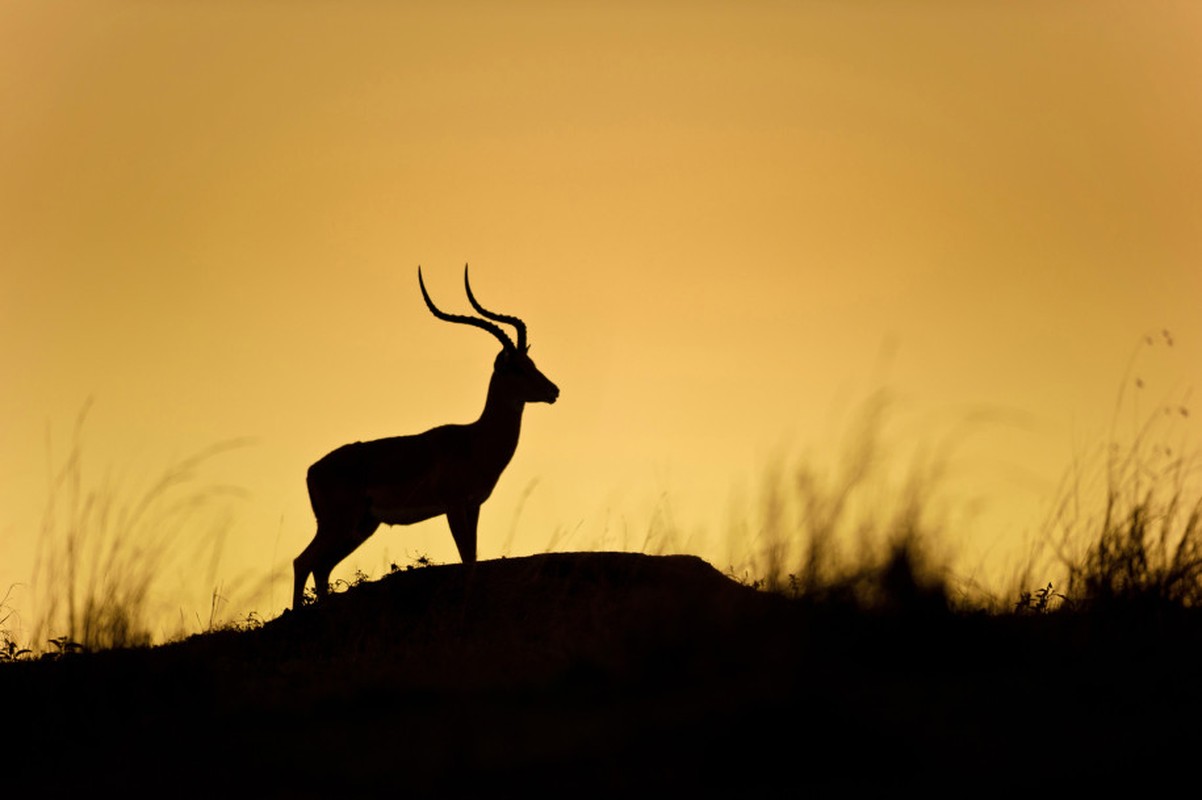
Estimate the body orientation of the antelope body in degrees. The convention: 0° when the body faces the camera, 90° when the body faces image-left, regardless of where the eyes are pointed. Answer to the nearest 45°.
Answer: approximately 270°
